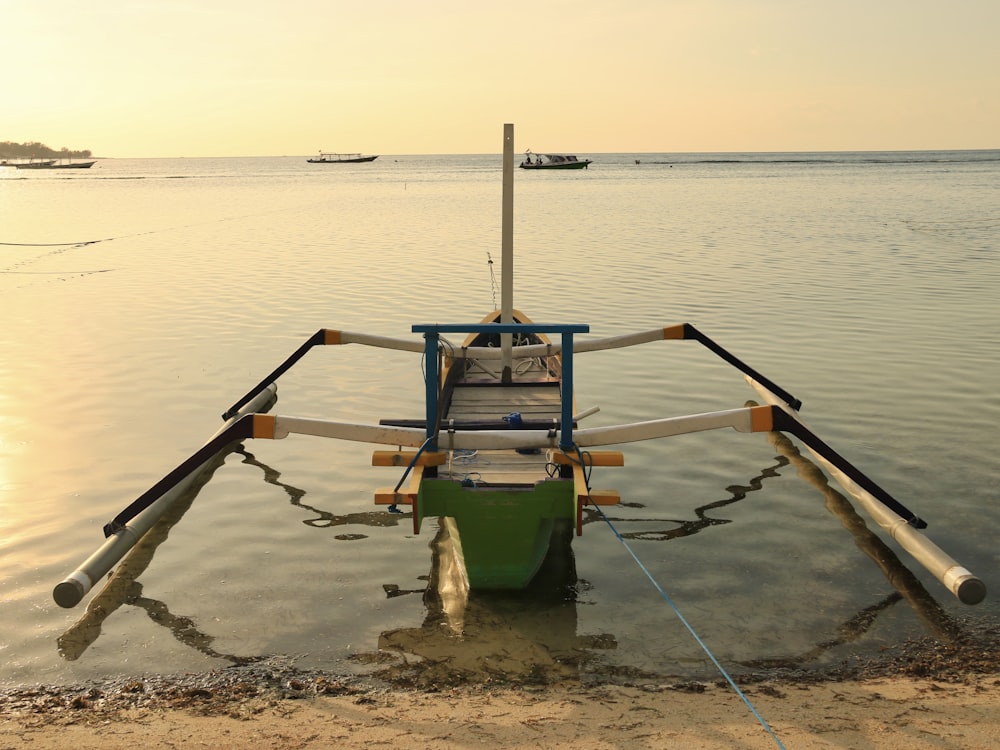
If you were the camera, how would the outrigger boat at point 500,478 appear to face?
facing away from the viewer

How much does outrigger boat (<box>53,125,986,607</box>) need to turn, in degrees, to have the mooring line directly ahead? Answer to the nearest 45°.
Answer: approximately 135° to its right
